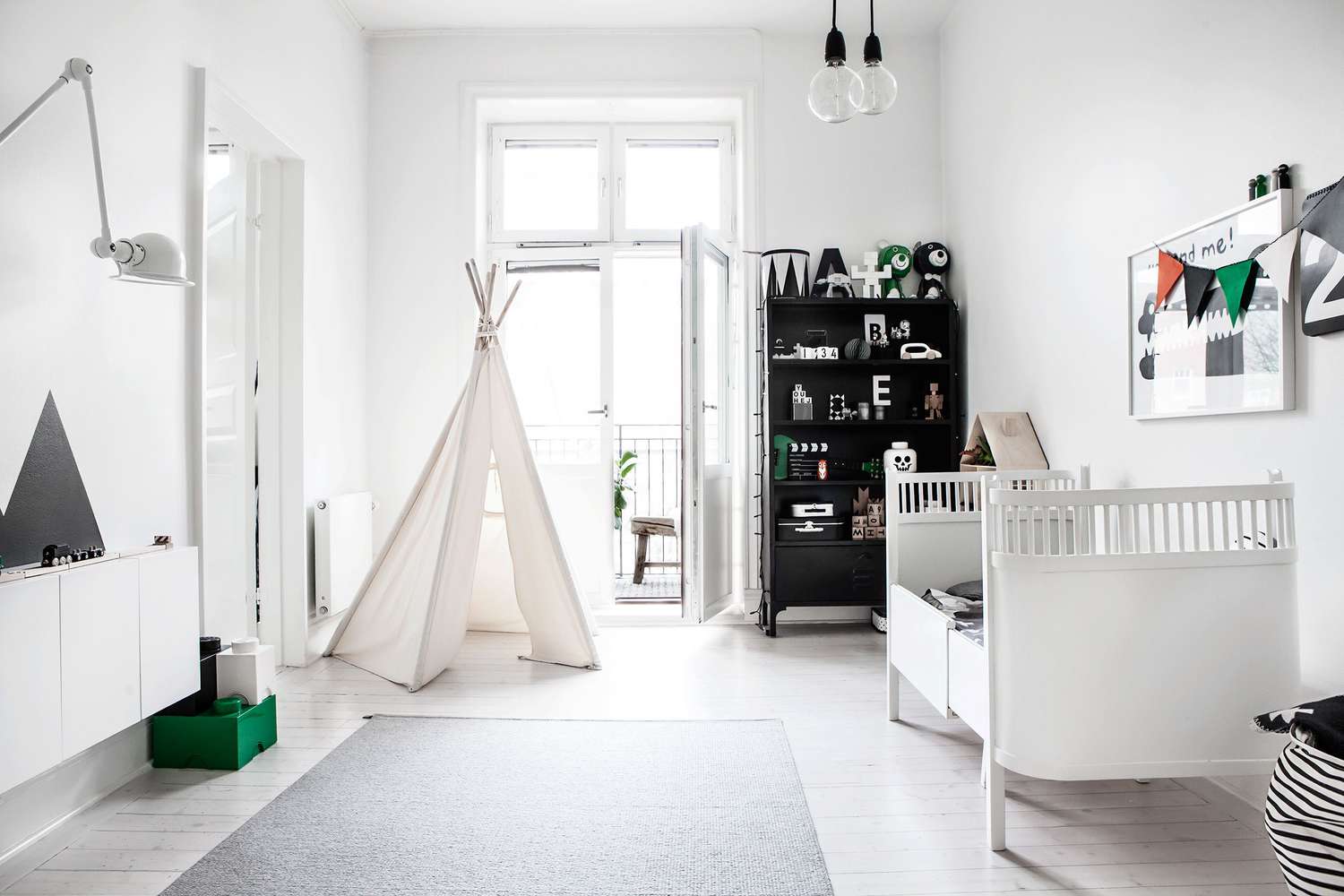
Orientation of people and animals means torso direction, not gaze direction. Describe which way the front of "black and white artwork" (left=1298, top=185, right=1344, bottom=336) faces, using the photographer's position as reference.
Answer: facing the viewer and to the left of the viewer

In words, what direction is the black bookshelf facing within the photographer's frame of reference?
facing the viewer

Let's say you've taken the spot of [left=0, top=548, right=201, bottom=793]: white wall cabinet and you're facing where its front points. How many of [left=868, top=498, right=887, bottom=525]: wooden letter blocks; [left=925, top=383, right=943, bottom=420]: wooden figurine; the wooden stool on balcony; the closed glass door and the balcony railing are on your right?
0

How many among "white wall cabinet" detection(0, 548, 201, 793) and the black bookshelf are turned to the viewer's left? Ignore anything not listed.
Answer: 0

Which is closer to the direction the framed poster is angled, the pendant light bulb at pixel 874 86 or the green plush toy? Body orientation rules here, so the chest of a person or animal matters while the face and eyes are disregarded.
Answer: the pendant light bulb

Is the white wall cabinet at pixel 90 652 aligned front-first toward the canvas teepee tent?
no

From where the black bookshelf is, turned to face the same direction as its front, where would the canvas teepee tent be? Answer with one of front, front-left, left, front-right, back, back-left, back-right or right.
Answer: front-right

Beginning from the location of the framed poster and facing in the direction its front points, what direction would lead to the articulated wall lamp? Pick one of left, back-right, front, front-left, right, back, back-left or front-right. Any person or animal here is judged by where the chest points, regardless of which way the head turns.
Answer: front

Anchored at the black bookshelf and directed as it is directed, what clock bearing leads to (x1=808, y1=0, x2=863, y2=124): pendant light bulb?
The pendant light bulb is roughly at 12 o'clock from the black bookshelf.

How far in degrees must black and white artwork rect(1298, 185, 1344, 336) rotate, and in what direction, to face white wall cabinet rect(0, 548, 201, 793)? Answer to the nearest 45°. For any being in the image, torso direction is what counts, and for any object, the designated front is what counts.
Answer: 0° — it already faces it

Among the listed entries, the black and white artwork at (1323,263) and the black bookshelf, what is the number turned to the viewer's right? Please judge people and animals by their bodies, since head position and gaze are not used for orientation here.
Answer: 0

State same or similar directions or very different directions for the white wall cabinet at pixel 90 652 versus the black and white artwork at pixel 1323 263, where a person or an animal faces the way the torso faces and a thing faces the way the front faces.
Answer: very different directions

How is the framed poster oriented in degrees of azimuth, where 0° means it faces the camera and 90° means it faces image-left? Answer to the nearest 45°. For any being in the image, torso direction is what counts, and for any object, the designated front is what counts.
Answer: approximately 45°

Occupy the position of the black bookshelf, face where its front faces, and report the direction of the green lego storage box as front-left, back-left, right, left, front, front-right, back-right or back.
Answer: front-right

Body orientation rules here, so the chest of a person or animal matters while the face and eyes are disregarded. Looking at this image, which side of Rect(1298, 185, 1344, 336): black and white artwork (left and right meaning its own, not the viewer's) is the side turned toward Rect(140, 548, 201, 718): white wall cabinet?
front

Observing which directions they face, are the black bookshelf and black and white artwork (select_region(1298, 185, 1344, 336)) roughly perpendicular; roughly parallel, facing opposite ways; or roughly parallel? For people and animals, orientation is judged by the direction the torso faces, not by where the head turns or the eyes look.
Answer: roughly perpendicular

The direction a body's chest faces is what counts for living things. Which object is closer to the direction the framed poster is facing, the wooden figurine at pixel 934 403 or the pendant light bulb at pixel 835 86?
the pendant light bulb
